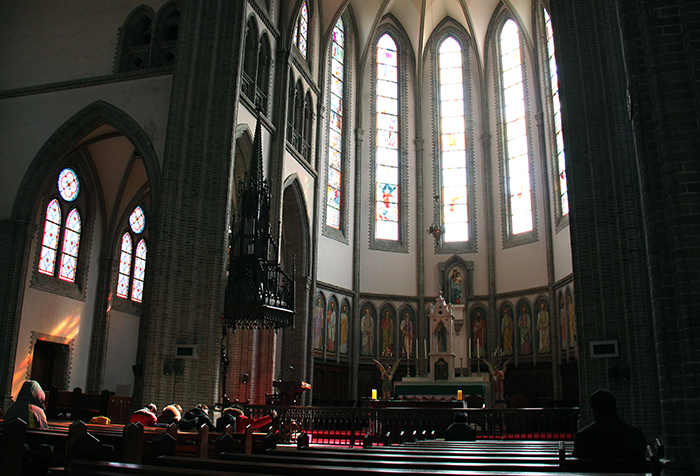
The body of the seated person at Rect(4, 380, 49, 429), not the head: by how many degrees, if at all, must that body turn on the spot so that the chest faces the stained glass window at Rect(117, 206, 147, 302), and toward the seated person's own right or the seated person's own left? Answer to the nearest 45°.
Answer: approximately 45° to the seated person's own left

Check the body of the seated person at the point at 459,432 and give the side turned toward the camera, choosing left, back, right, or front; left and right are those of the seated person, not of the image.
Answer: back

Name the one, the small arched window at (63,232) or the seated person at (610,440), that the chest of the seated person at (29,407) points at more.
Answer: the small arched window

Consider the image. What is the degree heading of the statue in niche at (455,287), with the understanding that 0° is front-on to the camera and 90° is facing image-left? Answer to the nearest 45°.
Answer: approximately 0°

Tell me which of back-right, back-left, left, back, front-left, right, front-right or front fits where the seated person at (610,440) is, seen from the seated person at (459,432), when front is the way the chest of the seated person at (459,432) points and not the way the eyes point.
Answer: back

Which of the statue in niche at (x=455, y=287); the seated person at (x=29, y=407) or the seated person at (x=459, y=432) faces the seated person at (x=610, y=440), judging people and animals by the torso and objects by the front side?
the statue in niche

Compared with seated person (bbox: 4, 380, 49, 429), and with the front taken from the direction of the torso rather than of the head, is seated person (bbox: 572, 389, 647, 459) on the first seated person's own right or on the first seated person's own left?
on the first seated person's own right

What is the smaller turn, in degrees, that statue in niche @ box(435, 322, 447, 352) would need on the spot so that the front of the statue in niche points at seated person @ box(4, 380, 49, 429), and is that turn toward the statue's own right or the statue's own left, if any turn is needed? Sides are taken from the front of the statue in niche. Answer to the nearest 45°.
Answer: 0° — it already faces them

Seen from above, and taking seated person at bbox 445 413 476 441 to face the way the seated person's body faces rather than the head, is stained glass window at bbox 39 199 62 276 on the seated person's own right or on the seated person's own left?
on the seated person's own left

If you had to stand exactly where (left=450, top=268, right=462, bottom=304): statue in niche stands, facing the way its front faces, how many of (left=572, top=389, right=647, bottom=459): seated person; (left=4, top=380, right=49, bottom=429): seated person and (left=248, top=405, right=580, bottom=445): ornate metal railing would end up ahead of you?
3

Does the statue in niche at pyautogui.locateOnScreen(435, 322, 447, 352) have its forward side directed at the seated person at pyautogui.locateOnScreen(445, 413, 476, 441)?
yes

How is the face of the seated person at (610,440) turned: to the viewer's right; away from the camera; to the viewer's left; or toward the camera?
away from the camera

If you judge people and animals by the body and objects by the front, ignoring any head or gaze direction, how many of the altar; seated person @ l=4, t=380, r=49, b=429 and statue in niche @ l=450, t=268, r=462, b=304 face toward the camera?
2
